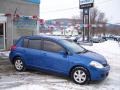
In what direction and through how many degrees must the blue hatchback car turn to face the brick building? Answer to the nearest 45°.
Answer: approximately 135° to its left

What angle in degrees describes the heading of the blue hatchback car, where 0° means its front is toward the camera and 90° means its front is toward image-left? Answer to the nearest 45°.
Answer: approximately 315°
